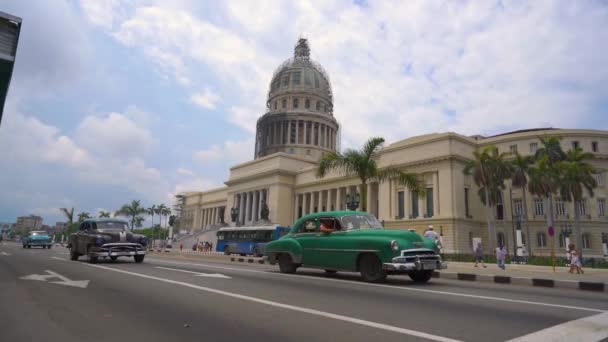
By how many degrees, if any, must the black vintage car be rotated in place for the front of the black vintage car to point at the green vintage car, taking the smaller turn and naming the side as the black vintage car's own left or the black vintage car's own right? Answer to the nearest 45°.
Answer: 0° — it already faces it

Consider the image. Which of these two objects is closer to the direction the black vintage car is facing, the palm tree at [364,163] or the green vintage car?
the green vintage car

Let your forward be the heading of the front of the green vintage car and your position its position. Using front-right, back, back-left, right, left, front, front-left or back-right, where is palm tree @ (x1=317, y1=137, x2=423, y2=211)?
back-left

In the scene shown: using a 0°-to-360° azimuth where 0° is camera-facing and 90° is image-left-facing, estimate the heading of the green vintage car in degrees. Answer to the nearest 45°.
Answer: approximately 315°

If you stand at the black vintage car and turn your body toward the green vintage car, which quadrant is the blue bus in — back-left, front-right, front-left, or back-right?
back-left

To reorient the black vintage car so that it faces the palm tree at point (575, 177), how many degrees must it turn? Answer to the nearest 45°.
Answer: approximately 45° to its left

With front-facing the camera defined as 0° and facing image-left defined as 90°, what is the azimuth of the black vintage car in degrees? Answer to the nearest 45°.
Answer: approximately 315°
